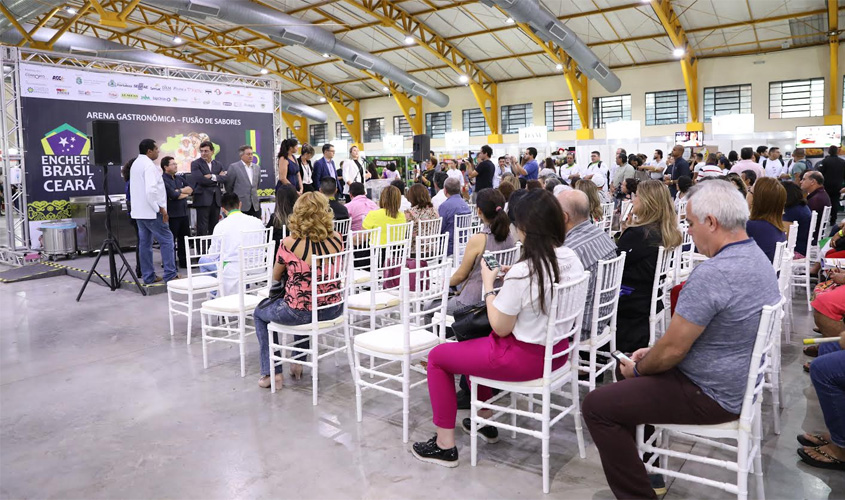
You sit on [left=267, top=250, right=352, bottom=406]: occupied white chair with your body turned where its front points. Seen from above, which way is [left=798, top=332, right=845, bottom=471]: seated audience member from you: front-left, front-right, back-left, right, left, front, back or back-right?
back

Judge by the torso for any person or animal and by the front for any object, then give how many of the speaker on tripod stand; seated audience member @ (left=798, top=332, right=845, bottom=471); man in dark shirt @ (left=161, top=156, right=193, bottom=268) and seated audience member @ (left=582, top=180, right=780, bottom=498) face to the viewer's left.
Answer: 2

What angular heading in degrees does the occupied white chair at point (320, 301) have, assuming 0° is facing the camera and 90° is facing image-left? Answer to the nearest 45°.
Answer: approximately 135°

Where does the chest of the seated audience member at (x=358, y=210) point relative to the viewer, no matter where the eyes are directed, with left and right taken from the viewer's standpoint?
facing away from the viewer and to the left of the viewer

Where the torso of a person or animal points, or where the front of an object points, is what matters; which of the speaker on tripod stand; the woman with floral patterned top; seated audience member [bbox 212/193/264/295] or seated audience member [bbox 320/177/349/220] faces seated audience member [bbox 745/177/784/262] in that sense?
the speaker on tripod stand

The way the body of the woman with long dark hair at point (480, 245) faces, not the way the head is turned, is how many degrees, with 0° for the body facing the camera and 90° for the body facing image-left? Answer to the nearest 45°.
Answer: approximately 135°

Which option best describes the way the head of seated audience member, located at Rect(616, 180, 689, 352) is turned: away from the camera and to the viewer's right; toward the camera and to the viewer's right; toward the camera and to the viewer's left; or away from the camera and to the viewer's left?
away from the camera and to the viewer's left

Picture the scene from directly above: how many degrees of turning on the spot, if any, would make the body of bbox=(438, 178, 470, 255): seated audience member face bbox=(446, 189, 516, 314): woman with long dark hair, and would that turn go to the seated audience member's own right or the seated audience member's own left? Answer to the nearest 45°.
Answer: approximately 135° to the seated audience member's own left

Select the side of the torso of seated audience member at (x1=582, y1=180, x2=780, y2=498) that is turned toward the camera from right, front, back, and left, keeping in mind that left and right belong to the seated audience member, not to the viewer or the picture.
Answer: left

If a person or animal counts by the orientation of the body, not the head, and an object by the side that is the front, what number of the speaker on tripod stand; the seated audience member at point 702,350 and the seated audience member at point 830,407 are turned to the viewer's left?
2

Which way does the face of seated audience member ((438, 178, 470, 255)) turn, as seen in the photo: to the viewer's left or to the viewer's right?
to the viewer's left

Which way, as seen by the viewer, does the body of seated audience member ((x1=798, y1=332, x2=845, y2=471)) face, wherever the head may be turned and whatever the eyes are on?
to the viewer's left

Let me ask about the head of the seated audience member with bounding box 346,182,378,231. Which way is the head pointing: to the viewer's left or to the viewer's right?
to the viewer's left

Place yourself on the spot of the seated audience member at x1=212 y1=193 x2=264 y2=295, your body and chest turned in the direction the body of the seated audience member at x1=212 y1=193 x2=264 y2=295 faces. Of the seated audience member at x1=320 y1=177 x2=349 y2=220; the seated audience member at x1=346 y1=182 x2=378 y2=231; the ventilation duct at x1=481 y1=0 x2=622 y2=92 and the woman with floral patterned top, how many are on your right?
3
